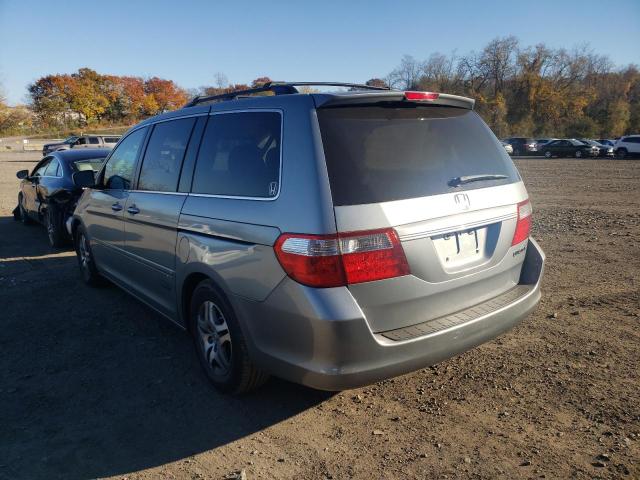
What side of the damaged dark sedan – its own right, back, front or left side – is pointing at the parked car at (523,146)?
right

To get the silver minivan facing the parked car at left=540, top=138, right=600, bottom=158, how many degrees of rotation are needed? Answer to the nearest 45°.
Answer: approximately 90° to its right

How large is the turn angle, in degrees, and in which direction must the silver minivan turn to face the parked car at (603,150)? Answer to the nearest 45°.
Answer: approximately 90° to its right

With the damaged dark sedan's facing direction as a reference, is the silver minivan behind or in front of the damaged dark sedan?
behind

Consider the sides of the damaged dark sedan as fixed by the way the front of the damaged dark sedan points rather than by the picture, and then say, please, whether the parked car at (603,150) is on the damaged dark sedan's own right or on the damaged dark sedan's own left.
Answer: on the damaged dark sedan's own right

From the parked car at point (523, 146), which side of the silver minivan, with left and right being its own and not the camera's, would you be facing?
right

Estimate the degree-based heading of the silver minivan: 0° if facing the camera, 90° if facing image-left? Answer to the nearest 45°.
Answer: approximately 135°

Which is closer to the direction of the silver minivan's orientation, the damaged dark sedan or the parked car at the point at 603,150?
the damaged dark sedan
